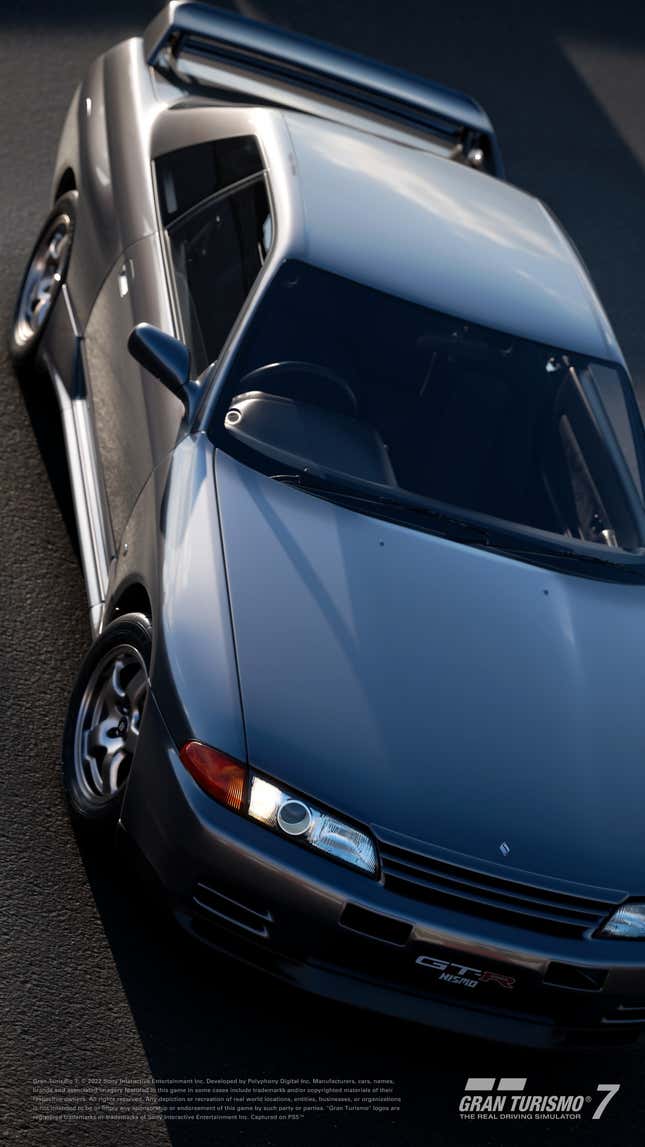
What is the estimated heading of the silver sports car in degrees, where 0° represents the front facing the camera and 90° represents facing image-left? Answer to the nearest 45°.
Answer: approximately 315°
